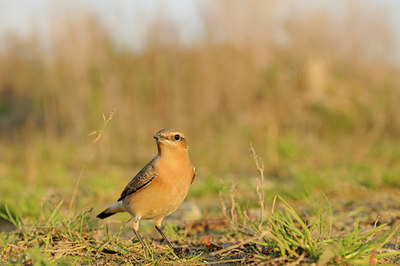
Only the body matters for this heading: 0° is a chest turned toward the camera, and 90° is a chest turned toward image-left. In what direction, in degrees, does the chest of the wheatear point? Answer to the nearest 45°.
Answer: approximately 315°
